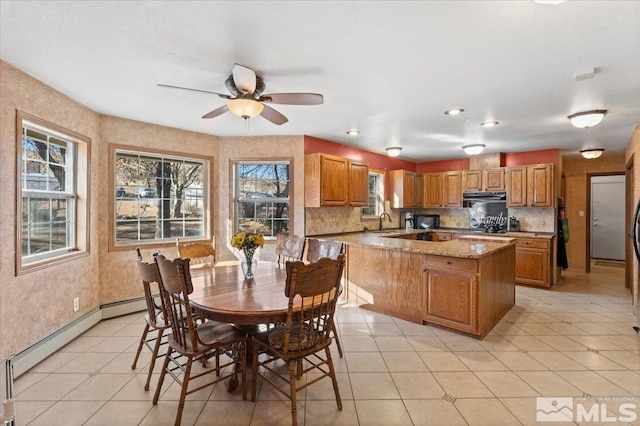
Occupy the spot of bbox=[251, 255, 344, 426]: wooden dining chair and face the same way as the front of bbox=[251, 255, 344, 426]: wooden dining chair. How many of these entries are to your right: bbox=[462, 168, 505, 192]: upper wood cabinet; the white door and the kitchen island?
3

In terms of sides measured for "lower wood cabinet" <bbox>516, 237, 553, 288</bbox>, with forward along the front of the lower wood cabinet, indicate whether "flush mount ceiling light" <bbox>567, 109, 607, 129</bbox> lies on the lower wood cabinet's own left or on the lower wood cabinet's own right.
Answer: on the lower wood cabinet's own left

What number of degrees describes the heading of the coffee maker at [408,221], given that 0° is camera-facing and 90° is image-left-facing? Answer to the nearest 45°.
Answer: approximately 315°

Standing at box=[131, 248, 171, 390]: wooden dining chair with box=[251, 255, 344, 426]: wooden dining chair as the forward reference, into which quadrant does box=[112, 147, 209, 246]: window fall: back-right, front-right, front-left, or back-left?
back-left

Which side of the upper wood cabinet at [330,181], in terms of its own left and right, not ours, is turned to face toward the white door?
left

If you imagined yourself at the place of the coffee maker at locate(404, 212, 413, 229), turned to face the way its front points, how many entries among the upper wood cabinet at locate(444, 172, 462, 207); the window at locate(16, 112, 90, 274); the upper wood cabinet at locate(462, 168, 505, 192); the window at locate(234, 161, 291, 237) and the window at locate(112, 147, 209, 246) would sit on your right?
3

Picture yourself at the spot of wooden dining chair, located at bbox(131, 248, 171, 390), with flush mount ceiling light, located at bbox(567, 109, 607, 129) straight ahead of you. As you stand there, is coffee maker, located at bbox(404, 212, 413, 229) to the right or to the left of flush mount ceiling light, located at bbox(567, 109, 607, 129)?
left

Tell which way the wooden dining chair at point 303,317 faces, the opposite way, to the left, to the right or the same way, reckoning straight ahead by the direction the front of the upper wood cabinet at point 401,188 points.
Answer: the opposite way

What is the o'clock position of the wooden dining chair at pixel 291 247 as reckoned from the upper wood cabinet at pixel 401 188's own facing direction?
The wooden dining chair is roughly at 2 o'clock from the upper wood cabinet.

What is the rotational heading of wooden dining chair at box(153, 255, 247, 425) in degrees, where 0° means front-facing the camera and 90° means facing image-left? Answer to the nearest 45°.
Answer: approximately 225°

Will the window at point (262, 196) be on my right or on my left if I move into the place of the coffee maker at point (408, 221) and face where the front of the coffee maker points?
on my right
